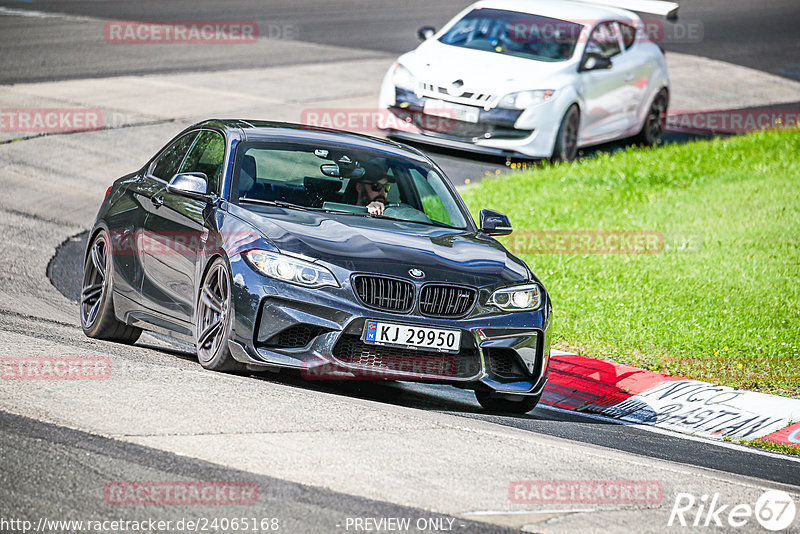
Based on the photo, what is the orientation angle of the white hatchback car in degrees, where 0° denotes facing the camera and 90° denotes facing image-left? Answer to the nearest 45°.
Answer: approximately 45°

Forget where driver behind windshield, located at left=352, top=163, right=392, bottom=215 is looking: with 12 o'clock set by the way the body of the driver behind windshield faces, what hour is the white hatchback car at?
The white hatchback car is roughly at 8 o'clock from the driver behind windshield.

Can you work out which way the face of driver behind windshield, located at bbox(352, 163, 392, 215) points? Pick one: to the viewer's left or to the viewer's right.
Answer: to the viewer's right
